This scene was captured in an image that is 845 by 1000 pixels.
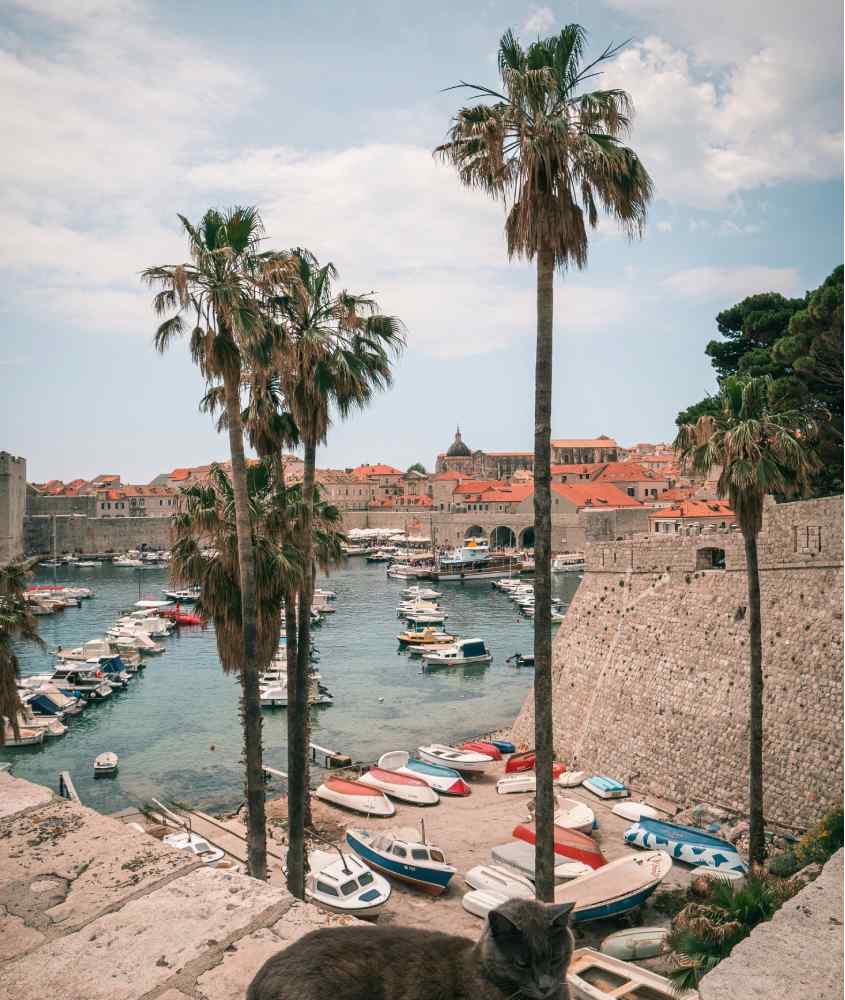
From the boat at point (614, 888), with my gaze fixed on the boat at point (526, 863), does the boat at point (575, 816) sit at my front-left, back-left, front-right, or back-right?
front-right

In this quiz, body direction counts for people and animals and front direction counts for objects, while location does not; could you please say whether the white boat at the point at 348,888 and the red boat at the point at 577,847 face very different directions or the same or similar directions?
same or similar directions

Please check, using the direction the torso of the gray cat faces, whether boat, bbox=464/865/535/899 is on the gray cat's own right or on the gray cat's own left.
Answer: on the gray cat's own left

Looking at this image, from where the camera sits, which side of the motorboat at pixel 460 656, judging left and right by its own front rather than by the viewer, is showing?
left

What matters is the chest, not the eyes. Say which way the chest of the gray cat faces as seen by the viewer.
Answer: to the viewer's right

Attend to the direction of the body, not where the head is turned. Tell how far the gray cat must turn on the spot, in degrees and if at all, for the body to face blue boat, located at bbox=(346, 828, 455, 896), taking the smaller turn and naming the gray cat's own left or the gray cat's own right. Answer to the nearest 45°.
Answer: approximately 90° to the gray cat's own left
